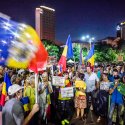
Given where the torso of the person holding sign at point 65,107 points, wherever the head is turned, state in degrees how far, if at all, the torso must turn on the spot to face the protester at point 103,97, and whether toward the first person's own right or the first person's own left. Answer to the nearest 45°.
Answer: approximately 90° to the first person's own left

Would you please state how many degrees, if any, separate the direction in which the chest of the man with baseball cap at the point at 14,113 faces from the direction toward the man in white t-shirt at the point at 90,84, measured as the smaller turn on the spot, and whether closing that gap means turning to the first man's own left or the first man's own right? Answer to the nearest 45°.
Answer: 0° — they already face them

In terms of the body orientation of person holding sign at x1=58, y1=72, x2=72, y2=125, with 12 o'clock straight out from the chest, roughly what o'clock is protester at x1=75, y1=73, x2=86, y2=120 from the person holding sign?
The protester is roughly at 9 o'clock from the person holding sign.

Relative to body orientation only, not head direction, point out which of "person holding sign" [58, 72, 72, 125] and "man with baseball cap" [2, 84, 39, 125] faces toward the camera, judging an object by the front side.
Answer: the person holding sign

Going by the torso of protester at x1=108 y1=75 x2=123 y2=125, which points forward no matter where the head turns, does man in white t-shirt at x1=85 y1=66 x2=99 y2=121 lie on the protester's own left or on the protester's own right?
on the protester's own right

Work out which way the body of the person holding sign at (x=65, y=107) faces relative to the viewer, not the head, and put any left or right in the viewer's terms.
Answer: facing the viewer
